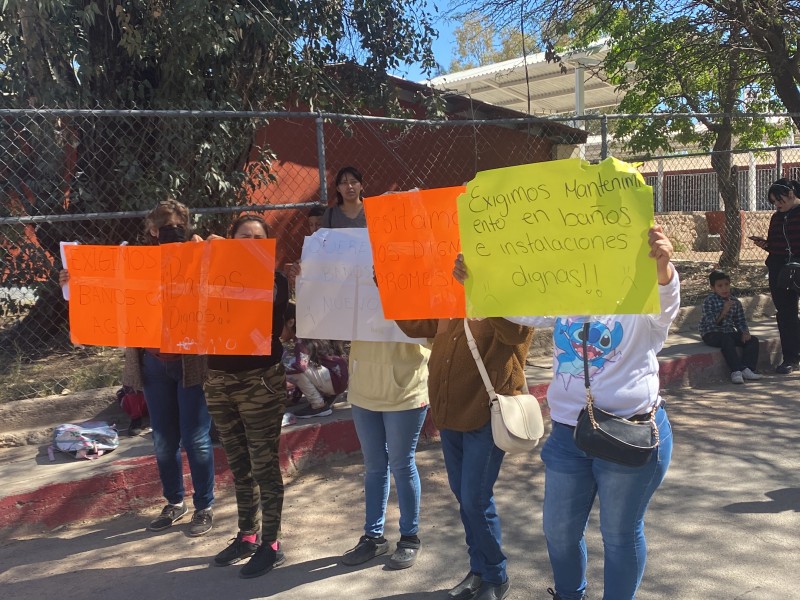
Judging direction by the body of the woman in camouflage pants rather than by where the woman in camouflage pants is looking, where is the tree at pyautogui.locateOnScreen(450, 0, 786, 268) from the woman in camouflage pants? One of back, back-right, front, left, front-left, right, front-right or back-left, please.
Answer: back

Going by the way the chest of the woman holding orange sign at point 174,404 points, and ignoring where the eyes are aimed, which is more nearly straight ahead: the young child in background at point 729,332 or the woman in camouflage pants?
the woman in camouflage pants

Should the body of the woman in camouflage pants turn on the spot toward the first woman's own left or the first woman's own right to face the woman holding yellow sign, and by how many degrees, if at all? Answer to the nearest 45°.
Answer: approximately 90° to the first woman's own left

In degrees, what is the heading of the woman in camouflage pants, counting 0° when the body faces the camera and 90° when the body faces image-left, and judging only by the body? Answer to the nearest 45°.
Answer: approximately 45°

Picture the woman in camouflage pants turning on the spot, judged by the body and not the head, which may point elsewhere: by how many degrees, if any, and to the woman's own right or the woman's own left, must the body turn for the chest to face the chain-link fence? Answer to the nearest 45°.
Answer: approximately 135° to the woman's own right

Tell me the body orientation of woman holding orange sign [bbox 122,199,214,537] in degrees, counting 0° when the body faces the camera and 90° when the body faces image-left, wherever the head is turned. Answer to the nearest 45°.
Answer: approximately 0°

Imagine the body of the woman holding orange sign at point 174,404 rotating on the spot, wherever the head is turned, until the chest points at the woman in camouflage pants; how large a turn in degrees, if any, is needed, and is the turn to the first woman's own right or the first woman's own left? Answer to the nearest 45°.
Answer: approximately 45° to the first woman's own left

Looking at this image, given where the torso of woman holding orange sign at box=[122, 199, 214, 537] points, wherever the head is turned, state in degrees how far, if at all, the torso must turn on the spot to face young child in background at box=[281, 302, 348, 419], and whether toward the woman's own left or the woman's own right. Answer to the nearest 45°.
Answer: approximately 135° to the woman's own left
